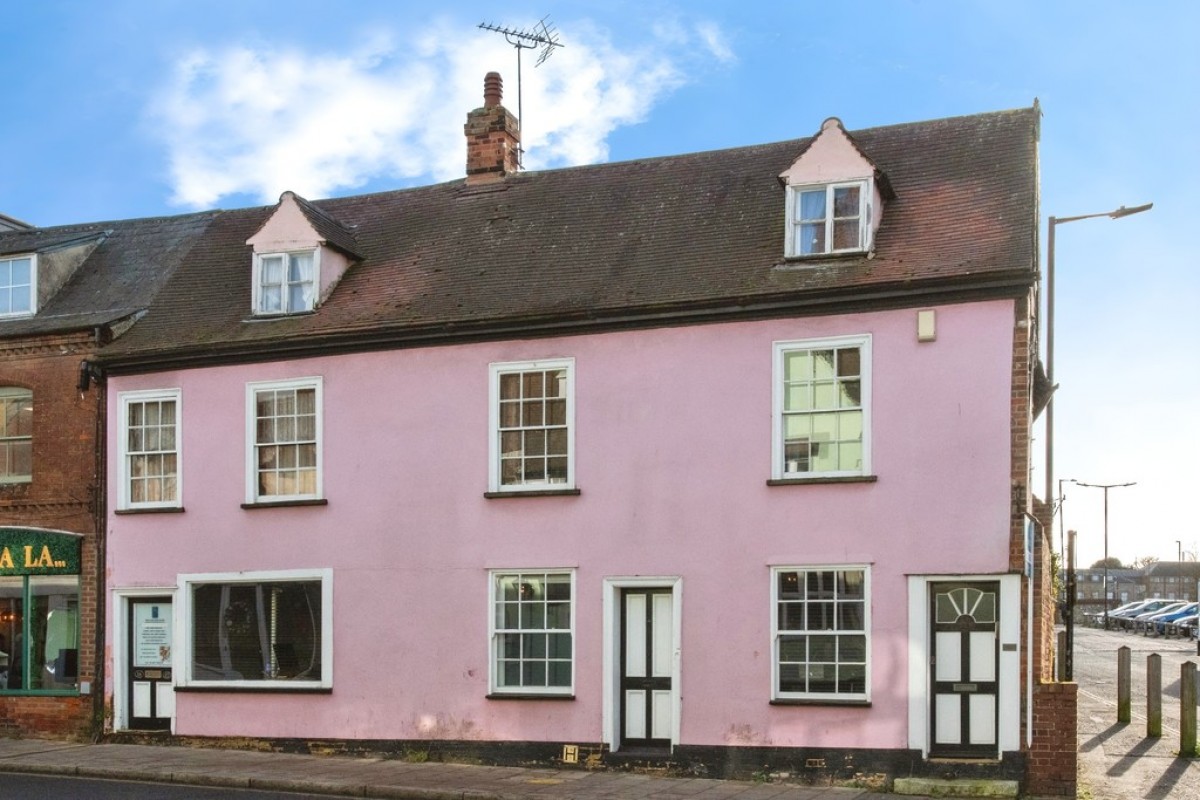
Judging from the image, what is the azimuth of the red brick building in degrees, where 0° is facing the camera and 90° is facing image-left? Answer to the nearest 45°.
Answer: approximately 45°

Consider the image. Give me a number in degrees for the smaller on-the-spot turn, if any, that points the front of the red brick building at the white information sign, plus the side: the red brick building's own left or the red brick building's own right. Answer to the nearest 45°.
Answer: approximately 90° to the red brick building's own left
